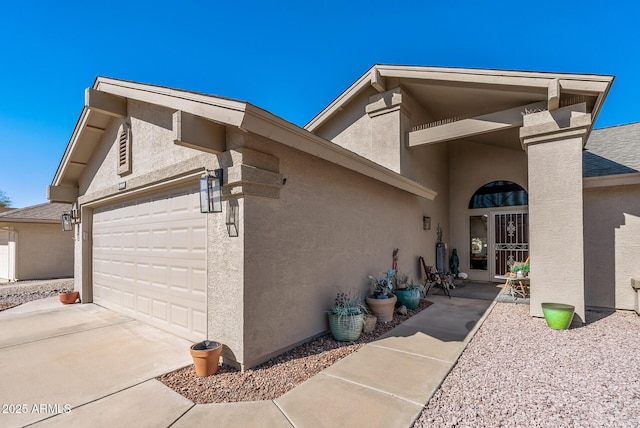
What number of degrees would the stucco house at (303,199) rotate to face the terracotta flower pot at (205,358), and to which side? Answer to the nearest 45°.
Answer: approximately 45° to its left

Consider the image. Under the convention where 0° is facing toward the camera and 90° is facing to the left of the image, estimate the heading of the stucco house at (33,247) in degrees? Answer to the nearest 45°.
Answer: approximately 45°

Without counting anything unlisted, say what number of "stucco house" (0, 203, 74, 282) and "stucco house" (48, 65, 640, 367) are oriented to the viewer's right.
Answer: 0

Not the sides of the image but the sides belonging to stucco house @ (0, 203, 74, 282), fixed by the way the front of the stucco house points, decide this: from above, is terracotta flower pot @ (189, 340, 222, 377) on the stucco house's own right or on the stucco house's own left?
on the stucco house's own left

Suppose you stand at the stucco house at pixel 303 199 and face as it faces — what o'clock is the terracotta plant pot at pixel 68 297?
The terracotta plant pot is roughly at 2 o'clock from the stucco house.

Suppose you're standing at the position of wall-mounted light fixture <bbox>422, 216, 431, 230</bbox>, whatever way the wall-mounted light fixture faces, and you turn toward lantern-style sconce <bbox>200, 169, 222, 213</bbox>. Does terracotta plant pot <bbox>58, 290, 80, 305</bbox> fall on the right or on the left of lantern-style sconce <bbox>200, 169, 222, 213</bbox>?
right

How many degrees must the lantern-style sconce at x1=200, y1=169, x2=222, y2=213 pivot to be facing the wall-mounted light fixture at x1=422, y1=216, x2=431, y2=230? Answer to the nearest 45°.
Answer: approximately 180°

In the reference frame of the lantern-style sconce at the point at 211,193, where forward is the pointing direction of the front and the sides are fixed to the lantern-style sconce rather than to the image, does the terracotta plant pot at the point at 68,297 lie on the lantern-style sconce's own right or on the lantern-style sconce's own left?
on the lantern-style sconce's own right

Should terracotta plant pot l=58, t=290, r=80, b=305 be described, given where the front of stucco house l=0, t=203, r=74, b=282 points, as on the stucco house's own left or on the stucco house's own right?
on the stucco house's own left

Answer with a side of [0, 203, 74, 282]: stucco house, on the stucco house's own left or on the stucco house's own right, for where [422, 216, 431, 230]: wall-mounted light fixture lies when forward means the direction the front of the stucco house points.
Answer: on the stucco house's own left
